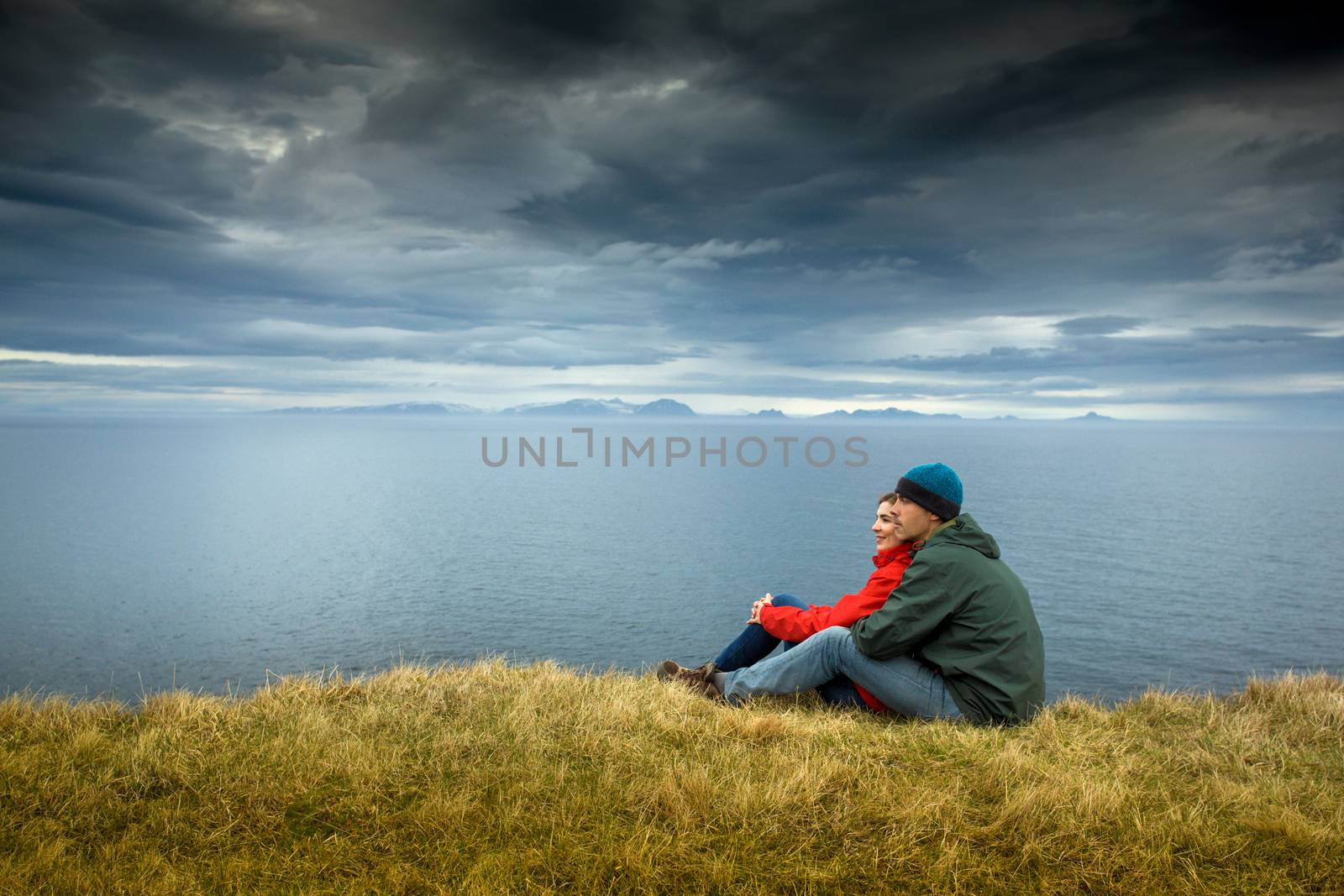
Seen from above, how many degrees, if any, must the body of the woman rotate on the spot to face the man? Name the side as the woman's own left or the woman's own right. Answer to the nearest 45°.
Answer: approximately 135° to the woman's own left

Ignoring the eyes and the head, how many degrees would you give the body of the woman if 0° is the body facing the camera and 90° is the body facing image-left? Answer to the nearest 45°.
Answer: approximately 90°

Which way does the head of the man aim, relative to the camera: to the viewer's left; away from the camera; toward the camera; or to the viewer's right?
to the viewer's left

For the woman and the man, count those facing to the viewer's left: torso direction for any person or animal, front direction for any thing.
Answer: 2

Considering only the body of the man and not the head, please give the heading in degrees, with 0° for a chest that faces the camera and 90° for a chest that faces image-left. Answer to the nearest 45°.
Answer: approximately 90°

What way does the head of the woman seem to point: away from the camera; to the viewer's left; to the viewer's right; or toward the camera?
to the viewer's left
